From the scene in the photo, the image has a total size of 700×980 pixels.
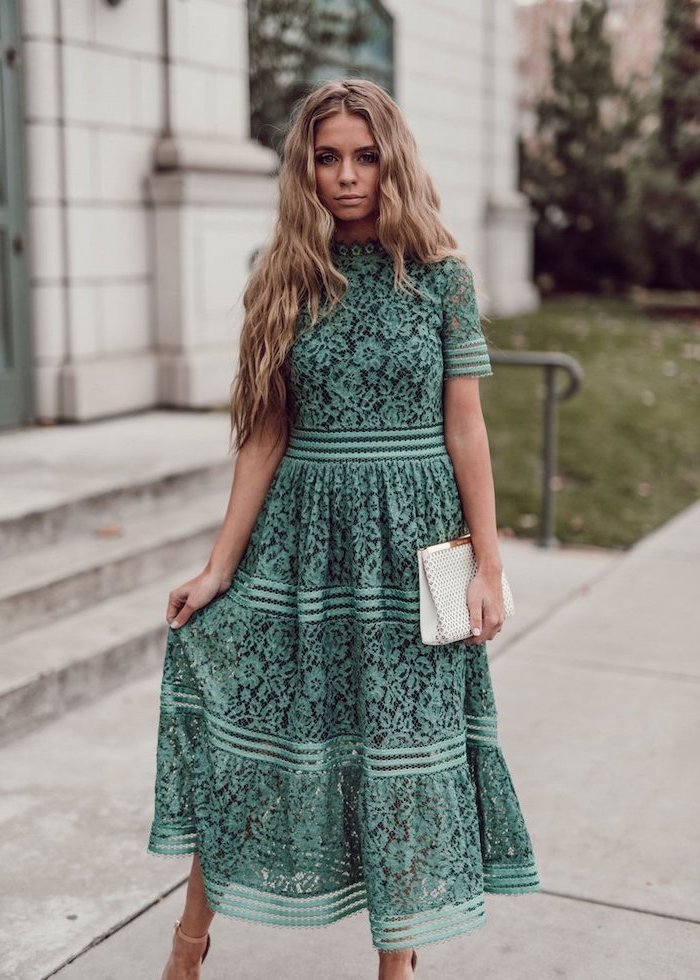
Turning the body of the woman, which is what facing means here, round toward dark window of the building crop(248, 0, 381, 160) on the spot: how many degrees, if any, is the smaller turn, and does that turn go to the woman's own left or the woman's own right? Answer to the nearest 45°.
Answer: approximately 180°

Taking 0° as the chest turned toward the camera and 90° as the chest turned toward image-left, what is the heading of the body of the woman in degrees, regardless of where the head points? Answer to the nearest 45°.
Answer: approximately 0°

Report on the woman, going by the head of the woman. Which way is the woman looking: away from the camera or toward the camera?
toward the camera

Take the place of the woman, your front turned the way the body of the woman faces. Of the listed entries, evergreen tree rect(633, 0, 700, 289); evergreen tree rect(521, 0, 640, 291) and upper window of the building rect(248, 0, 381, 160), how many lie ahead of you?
0

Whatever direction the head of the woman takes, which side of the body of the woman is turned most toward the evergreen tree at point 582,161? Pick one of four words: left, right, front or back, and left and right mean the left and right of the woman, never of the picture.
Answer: back

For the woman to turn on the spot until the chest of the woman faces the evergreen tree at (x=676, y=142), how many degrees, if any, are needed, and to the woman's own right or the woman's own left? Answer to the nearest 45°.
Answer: approximately 180°
